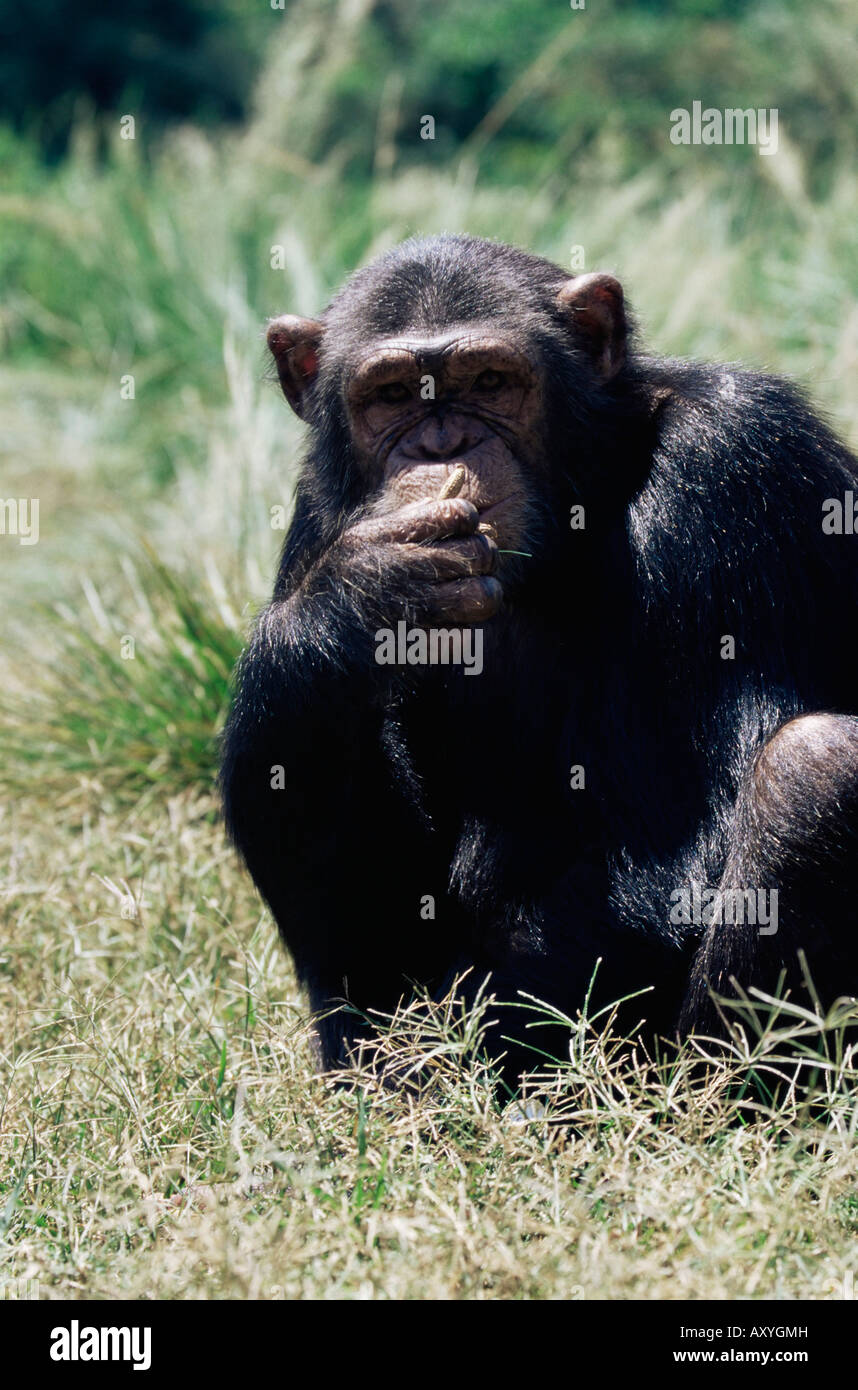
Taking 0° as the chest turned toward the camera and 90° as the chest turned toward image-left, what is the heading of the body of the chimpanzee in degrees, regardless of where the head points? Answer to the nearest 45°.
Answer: approximately 45°
